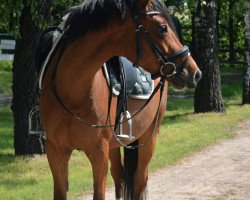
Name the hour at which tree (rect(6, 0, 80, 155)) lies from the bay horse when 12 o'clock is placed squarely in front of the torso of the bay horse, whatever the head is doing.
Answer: The tree is roughly at 4 o'clock from the bay horse.

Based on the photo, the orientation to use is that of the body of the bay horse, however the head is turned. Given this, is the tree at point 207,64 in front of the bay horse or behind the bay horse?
behind
